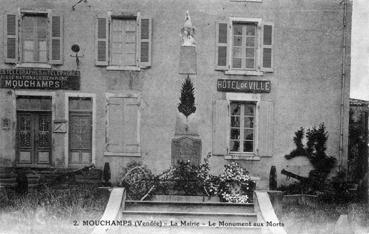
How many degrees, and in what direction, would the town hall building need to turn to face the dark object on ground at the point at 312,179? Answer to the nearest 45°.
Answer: approximately 90° to its left

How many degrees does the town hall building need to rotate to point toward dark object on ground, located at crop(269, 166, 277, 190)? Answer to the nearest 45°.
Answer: approximately 90° to its left

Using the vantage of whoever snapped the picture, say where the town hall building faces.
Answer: facing the viewer

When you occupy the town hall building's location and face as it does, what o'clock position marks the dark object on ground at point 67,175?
The dark object on ground is roughly at 2 o'clock from the town hall building.

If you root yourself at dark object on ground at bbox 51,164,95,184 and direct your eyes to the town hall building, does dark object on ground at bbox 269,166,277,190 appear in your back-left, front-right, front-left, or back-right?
front-right
